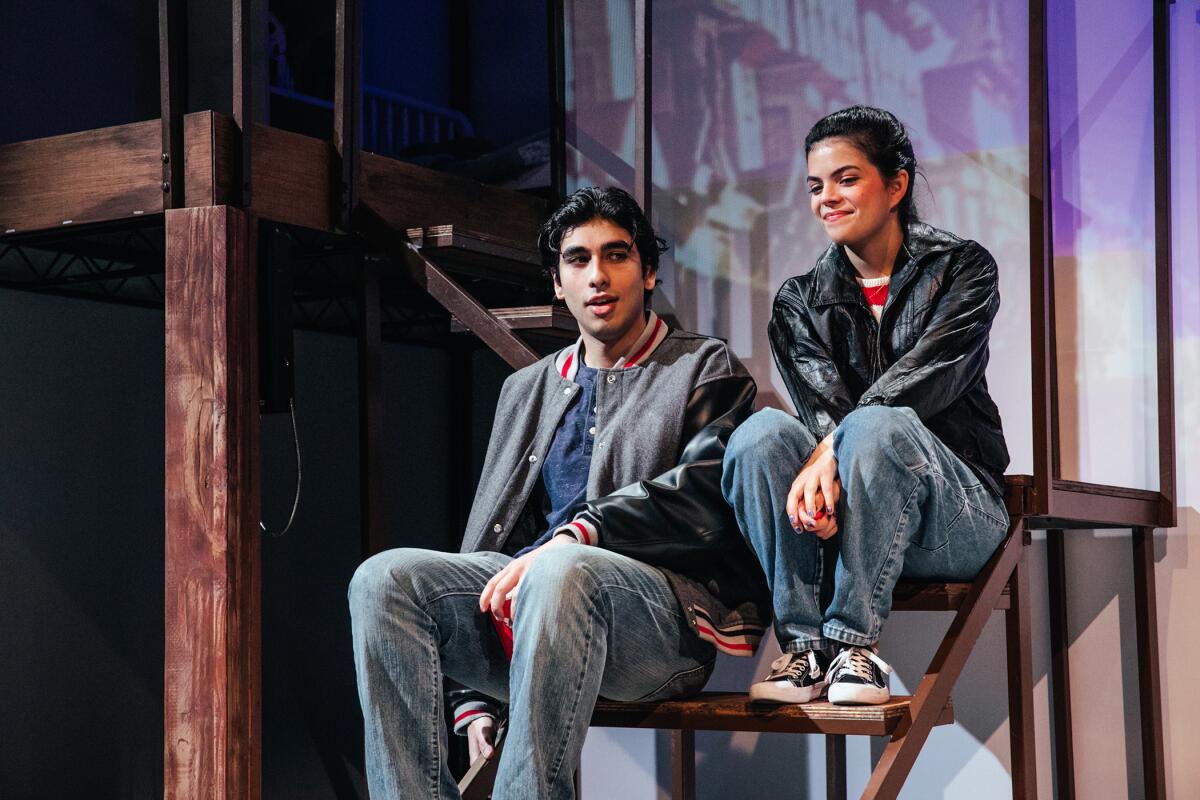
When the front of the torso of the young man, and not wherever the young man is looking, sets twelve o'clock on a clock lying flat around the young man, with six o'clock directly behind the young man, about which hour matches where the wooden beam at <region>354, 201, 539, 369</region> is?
The wooden beam is roughly at 4 o'clock from the young man.

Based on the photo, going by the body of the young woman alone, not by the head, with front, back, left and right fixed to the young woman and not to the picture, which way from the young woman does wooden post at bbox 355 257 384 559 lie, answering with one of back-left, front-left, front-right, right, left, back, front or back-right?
right

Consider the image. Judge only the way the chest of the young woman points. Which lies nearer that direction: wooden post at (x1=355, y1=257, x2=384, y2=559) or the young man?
the young man

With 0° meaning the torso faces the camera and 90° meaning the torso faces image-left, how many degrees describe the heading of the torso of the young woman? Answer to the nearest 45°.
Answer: approximately 45°

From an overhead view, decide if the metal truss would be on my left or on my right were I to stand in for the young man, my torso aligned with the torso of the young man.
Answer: on my right

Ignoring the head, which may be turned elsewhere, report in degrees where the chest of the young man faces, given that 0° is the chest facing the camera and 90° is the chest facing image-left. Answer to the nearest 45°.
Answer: approximately 45°

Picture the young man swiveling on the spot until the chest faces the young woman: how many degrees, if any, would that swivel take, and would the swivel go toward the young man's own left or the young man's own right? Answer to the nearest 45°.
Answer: approximately 135° to the young man's own left

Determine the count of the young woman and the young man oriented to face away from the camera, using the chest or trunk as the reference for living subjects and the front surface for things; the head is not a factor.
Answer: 0

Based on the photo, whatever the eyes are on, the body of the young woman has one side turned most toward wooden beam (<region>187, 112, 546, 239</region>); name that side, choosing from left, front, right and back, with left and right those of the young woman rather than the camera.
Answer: right
